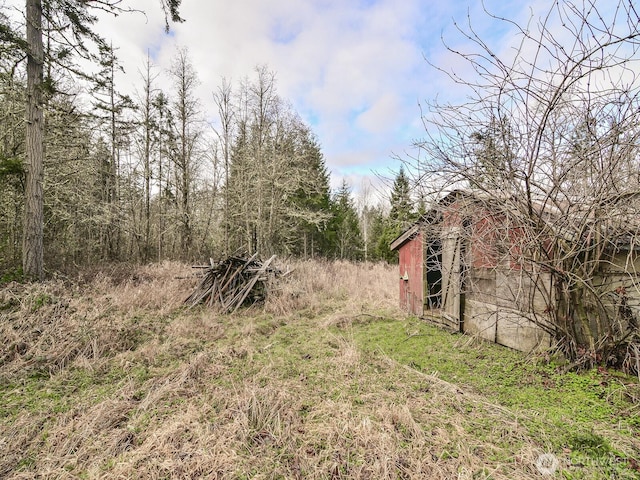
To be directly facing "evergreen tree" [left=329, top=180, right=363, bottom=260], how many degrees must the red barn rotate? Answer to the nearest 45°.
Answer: approximately 90° to its right

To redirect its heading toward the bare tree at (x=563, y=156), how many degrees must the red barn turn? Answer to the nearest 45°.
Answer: approximately 90° to its left

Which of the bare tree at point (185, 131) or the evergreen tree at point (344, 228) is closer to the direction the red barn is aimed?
the bare tree

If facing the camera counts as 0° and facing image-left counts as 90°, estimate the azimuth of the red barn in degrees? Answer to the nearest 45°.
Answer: approximately 45°

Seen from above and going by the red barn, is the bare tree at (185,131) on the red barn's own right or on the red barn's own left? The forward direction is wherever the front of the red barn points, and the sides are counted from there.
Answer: on the red barn's own right
